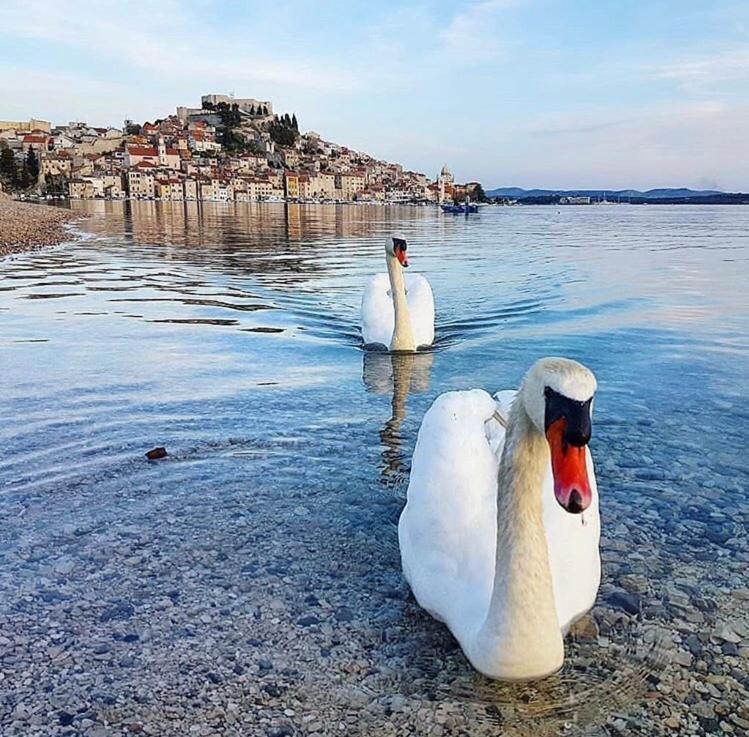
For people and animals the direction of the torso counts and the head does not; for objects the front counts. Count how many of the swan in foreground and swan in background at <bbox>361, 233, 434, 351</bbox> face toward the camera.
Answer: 2

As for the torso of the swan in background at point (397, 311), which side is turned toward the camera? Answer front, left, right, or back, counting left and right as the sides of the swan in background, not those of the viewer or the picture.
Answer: front

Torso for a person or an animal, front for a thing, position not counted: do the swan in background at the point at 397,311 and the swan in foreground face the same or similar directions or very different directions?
same or similar directions

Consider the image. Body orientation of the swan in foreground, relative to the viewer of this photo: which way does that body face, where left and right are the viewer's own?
facing the viewer

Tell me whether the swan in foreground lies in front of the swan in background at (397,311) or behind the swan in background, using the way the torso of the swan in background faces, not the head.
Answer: in front

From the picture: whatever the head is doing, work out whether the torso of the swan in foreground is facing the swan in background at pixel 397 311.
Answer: no
